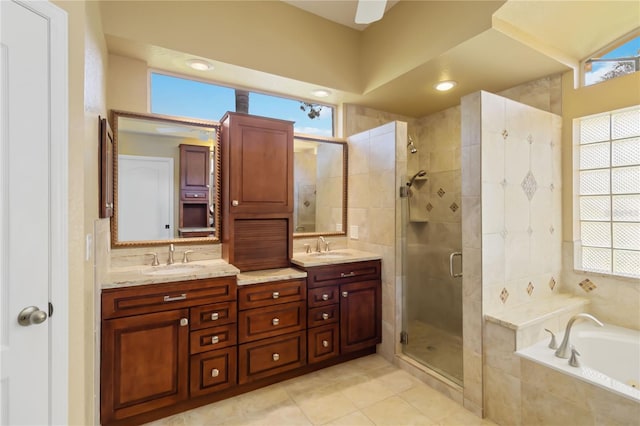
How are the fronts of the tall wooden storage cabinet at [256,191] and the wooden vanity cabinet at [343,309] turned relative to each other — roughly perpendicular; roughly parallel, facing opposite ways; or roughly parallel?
roughly parallel

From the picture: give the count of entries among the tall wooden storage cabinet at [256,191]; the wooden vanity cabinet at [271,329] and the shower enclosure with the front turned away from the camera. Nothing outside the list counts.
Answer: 0

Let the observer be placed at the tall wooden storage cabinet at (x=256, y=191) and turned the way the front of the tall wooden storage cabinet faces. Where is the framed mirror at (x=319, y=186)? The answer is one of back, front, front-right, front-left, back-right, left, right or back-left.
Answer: left

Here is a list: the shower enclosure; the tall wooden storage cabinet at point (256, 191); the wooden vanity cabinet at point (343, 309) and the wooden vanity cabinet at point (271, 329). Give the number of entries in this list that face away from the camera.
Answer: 0

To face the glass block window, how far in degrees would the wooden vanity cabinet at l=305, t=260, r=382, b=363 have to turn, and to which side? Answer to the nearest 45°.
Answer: approximately 45° to its left

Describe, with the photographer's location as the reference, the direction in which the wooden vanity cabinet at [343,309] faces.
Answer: facing the viewer and to the right of the viewer

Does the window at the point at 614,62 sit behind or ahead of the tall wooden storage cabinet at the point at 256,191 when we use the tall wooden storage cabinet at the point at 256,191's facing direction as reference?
ahead

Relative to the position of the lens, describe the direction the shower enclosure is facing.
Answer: facing the viewer and to the left of the viewer

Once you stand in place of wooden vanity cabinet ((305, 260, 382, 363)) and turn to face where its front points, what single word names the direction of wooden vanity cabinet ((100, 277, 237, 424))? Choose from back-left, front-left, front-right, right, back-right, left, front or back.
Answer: right

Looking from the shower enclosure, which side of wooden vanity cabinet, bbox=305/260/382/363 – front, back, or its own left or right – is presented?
left

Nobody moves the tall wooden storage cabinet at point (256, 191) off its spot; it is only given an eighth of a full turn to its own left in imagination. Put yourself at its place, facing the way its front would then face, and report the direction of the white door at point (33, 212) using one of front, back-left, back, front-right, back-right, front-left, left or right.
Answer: back-right
